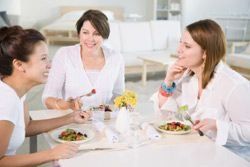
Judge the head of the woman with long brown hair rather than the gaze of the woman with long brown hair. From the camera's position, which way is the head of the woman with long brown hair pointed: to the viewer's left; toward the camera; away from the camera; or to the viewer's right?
to the viewer's left

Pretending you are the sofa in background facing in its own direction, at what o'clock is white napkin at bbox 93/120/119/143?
The white napkin is roughly at 12 o'clock from the sofa in background.

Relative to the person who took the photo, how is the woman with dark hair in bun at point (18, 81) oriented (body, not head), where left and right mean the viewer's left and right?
facing to the right of the viewer

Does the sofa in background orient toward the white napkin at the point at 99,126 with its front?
yes

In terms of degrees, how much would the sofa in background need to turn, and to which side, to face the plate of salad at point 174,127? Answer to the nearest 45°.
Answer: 0° — it already faces it
